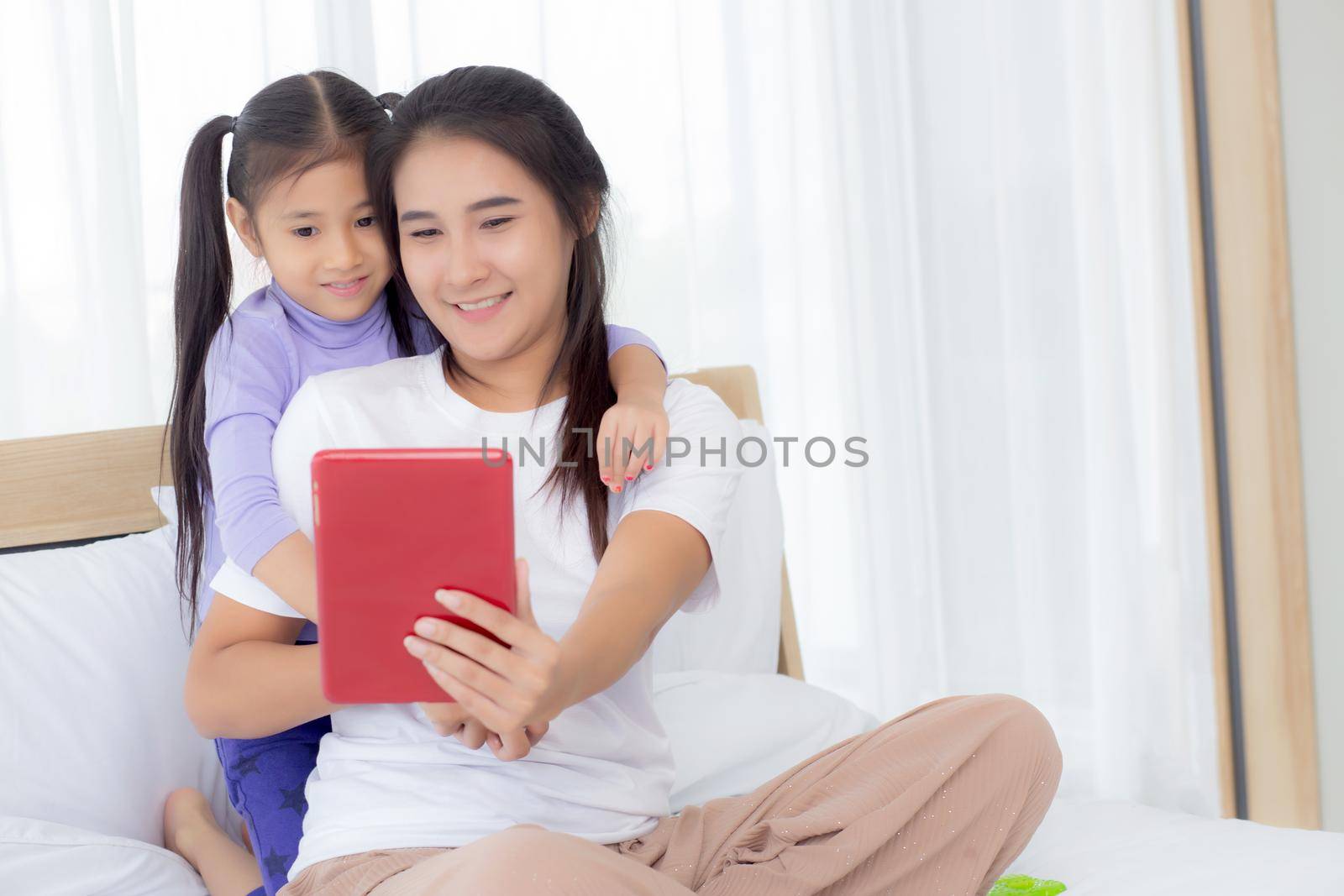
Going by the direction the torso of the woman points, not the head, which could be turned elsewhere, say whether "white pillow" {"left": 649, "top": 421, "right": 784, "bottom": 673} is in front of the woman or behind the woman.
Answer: behind

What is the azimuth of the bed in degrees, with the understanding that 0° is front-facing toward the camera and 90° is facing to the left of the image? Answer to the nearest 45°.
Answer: approximately 315°

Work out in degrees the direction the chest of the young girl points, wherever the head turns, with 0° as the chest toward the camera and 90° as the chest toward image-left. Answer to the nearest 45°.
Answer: approximately 315°

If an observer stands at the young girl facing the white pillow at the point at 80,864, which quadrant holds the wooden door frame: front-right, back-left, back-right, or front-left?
back-left
